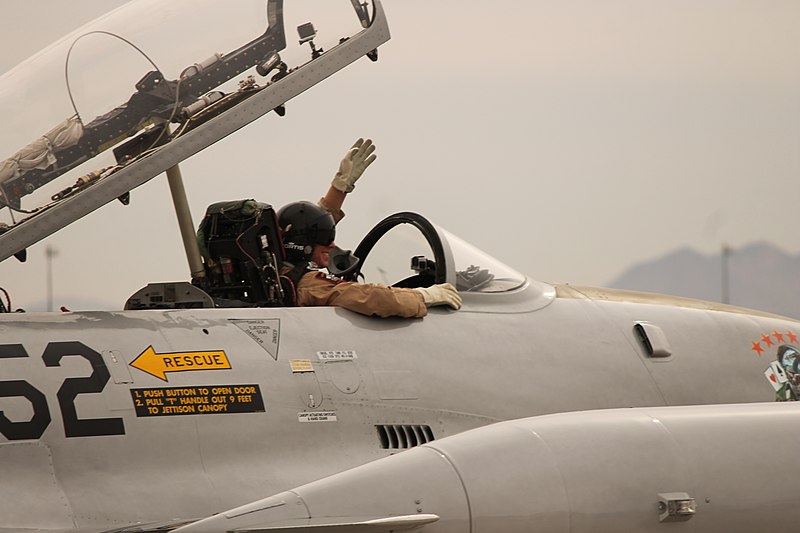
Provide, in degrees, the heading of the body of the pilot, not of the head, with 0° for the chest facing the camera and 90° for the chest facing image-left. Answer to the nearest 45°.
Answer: approximately 270°

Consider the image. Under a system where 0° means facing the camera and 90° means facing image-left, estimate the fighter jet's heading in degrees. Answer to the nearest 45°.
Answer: approximately 270°
